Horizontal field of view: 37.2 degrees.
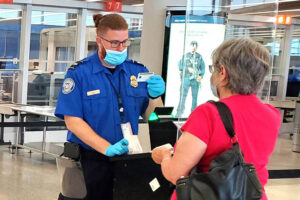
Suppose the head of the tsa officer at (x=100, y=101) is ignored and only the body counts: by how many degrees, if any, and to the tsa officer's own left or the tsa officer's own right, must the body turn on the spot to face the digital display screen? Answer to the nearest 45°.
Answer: approximately 135° to the tsa officer's own left

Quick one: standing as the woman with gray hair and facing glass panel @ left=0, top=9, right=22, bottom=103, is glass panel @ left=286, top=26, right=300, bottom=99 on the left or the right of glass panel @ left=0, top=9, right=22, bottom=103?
right

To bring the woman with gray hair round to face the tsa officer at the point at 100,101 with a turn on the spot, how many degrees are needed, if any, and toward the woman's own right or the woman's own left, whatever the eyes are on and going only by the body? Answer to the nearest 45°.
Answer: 0° — they already face them

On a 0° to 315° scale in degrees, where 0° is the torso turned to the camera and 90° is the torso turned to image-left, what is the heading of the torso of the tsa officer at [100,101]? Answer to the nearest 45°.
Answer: approximately 315°

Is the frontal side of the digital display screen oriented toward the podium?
yes

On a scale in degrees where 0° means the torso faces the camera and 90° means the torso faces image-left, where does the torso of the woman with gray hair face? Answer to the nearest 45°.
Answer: approximately 135°

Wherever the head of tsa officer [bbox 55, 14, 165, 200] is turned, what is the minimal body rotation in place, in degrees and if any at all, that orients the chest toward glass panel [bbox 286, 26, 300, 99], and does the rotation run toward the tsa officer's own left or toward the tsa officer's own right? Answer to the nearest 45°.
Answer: approximately 90° to the tsa officer's own left

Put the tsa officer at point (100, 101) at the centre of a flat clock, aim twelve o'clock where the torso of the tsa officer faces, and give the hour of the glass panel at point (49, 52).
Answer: The glass panel is roughly at 7 o'clock from the tsa officer.

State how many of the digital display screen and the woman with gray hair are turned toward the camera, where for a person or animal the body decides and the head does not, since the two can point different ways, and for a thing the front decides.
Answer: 1
